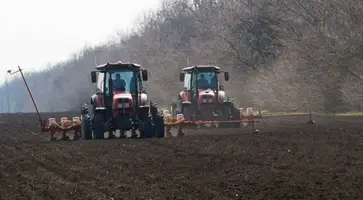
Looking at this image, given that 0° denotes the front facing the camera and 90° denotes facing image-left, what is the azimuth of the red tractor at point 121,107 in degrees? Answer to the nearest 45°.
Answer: approximately 0°
